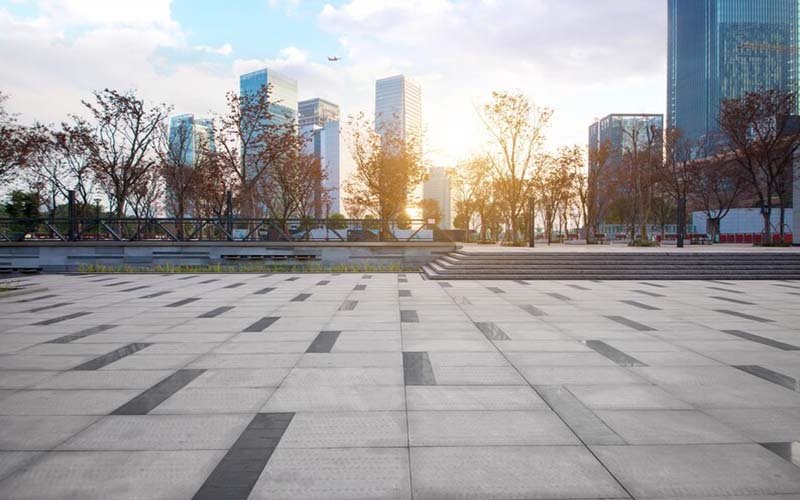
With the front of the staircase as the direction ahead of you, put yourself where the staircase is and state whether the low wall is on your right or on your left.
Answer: on your right

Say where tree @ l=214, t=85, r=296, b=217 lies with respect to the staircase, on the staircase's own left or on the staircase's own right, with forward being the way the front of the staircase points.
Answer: on the staircase's own right

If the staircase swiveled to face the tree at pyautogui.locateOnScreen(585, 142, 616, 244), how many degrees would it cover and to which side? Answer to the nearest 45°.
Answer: approximately 180°

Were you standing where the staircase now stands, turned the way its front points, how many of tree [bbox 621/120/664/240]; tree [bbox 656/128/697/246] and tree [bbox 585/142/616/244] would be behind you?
3

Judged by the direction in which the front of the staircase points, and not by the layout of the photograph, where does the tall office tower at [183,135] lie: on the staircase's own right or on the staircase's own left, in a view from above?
on the staircase's own right

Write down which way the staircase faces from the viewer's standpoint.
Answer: facing the viewer

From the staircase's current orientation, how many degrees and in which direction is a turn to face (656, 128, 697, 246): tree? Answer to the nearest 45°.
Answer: approximately 180°

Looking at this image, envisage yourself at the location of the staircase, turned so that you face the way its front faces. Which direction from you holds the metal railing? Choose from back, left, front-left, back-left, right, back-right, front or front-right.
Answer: right

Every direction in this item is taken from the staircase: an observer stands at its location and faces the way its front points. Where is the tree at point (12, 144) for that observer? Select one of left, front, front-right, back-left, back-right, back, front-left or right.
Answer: right

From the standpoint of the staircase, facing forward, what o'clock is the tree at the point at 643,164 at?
The tree is roughly at 6 o'clock from the staircase.
